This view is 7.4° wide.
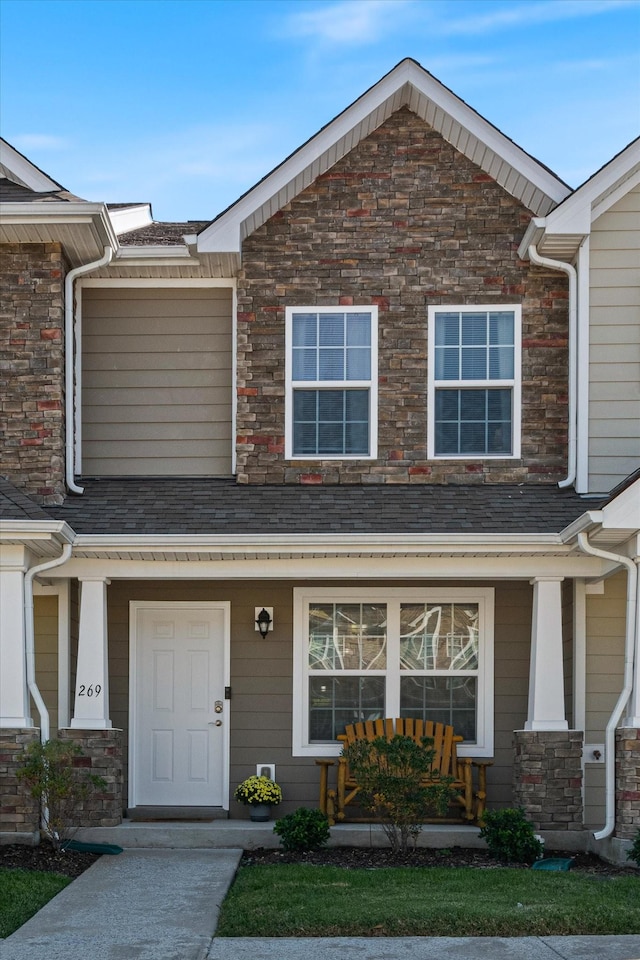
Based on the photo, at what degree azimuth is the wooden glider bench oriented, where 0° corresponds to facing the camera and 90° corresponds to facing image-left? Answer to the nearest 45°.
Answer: approximately 0°

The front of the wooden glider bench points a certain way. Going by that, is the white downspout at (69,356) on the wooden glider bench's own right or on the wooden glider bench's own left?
on the wooden glider bench's own right

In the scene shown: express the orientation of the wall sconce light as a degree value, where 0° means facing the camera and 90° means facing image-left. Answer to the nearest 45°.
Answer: approximately 0°

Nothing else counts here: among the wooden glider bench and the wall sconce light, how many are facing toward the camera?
2
